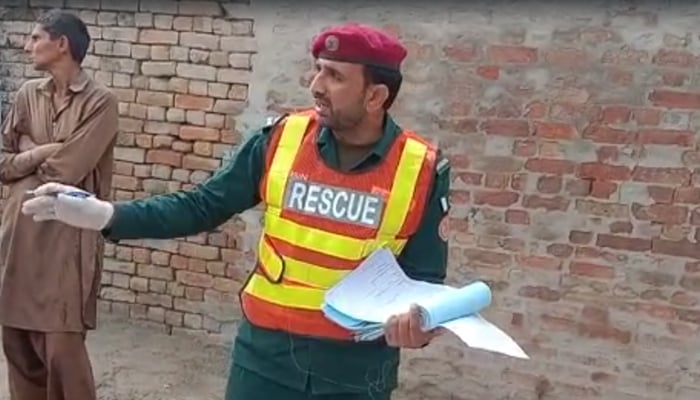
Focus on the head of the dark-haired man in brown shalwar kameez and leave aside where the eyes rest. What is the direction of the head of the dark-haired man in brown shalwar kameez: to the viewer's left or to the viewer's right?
to the viewer's left

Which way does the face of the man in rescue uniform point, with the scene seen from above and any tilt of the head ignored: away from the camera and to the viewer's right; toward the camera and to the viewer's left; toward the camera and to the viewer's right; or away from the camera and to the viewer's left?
toward the camera and to the viewer's left

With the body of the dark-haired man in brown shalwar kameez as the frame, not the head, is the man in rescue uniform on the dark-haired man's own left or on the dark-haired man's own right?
on the dark-haired man's own left

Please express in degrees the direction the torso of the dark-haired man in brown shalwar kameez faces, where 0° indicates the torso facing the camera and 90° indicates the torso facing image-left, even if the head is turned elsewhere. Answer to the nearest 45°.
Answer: approximately 45°
